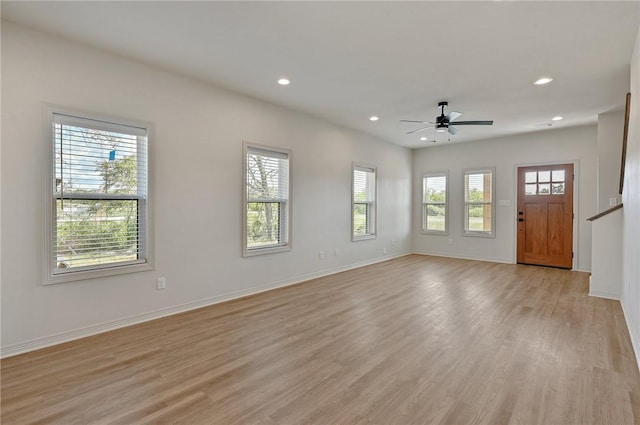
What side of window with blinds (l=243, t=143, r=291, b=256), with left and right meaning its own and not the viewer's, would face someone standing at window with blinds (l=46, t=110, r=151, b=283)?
right

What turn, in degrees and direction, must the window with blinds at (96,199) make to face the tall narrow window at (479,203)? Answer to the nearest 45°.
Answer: approximately 45° to its left

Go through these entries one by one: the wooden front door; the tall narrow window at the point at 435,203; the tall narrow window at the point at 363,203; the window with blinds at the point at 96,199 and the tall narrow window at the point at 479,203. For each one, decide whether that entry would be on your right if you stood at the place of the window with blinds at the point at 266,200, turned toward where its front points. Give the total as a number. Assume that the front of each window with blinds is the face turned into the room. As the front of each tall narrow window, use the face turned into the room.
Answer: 1

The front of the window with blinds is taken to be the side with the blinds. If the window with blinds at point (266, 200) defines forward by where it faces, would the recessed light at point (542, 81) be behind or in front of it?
in front

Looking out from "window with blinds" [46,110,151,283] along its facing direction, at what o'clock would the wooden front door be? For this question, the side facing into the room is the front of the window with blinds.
The wooden front door is roughly at 11 o'clock from the window with blinds.

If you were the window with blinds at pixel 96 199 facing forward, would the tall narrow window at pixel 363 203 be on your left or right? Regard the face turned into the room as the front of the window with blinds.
on your left

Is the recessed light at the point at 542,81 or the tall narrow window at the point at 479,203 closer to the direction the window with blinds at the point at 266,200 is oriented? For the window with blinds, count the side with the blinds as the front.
the recessed light

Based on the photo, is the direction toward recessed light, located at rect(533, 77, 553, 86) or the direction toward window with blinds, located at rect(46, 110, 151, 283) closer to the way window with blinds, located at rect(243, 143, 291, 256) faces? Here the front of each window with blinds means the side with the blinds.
the recessed light

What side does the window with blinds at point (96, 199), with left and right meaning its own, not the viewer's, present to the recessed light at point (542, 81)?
front

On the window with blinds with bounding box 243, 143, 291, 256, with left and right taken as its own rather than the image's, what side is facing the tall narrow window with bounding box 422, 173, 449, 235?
left

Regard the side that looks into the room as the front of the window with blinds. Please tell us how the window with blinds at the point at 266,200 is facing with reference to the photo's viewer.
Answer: facing the viewer and to the right of the viewer

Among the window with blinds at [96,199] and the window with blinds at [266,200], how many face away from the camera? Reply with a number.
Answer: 0
